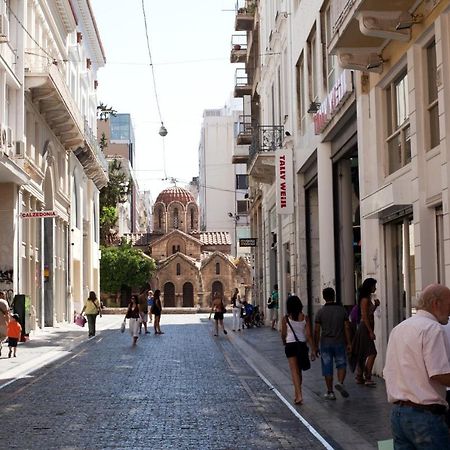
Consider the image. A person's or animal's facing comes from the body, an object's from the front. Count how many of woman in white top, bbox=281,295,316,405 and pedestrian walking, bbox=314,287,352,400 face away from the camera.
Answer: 2

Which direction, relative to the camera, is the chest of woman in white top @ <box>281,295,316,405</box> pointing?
away from the camera

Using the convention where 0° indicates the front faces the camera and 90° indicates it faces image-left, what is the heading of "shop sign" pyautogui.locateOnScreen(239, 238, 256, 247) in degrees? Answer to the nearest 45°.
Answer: approximately 0°

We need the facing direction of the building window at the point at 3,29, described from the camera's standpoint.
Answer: facing to the right of the viewer

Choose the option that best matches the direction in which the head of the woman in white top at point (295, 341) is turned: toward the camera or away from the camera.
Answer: away from the camera

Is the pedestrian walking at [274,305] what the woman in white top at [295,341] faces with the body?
yes
